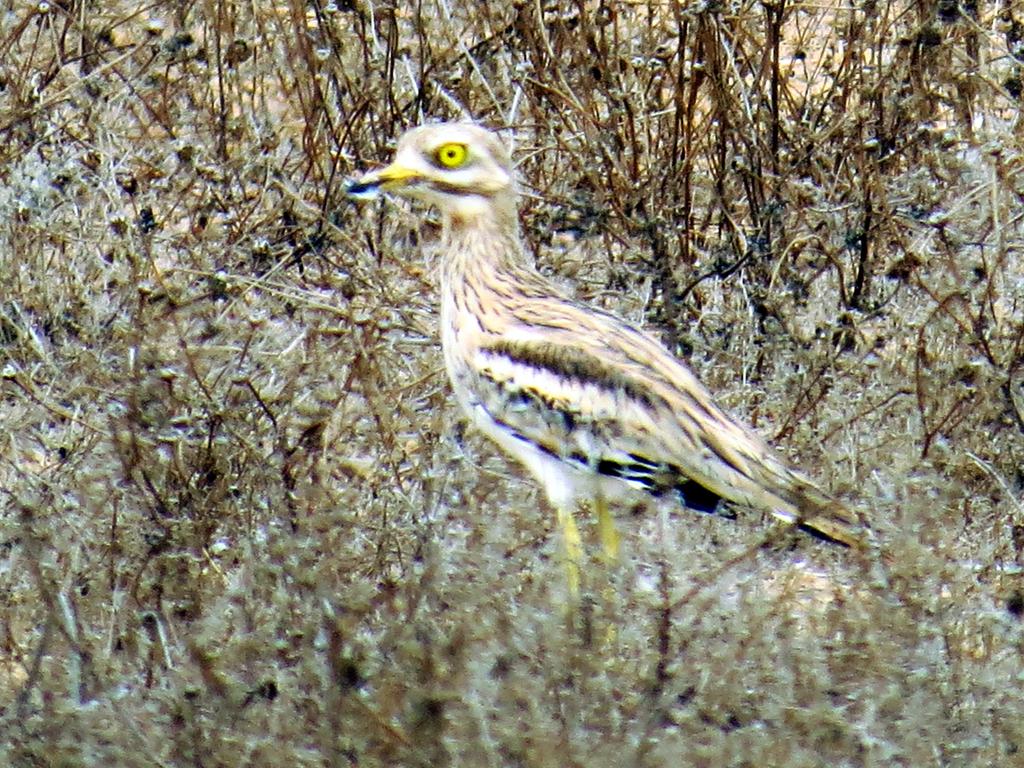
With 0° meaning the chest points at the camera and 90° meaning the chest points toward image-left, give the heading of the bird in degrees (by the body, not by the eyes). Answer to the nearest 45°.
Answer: approximately 90°
